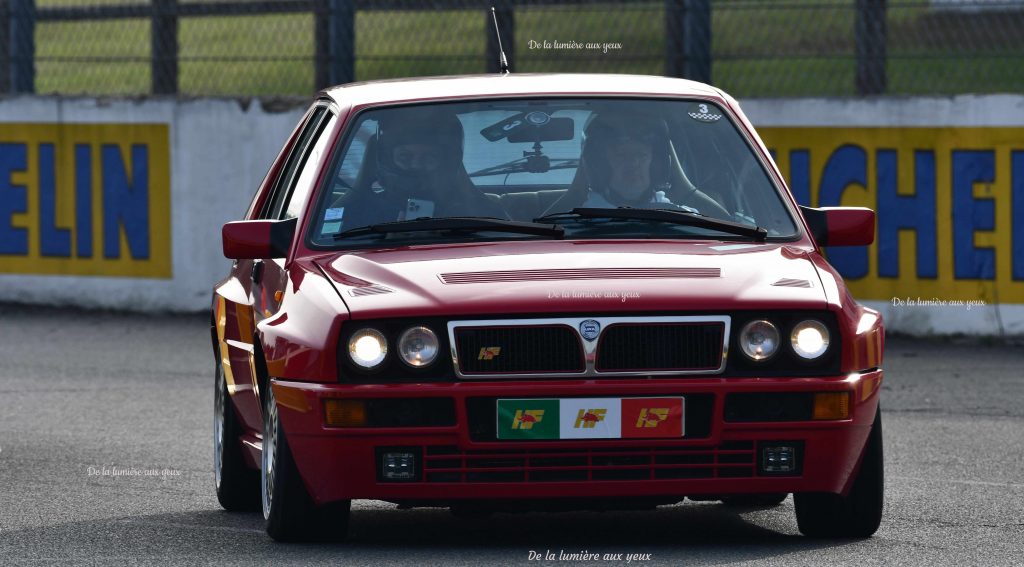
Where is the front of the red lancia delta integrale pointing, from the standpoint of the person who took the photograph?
facing the viewer

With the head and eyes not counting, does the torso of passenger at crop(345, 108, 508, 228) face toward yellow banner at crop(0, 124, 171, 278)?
no

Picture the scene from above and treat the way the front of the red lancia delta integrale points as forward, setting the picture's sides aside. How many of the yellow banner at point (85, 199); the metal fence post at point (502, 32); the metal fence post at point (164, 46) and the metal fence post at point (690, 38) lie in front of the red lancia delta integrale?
0

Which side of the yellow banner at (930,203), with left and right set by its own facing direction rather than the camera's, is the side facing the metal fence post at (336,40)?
right

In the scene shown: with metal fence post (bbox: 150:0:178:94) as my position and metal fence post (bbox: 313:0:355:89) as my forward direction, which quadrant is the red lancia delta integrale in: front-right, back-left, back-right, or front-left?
front-right

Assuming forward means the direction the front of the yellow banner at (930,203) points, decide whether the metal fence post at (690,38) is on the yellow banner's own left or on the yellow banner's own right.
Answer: on the yellow banner's own right

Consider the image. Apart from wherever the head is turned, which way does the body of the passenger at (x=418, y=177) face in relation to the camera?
toward the camera

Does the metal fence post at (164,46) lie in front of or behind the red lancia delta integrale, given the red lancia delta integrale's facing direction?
behind

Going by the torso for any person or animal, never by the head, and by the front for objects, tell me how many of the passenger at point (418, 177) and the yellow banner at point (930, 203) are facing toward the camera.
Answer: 2

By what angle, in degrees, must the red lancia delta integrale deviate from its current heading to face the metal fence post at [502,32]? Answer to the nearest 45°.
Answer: approximately 180°

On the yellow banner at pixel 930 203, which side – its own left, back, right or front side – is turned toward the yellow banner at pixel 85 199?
right

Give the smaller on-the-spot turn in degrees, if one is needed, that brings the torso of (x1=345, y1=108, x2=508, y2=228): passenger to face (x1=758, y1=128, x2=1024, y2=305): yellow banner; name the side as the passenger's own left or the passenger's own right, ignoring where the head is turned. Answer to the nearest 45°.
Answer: approximately 135° to the passenger's own left

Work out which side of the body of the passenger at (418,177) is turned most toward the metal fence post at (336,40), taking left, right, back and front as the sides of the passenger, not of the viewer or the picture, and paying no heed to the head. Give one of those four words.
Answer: back

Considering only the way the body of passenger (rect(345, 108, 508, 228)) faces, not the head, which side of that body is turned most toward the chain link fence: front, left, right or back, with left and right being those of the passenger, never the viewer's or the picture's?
back
